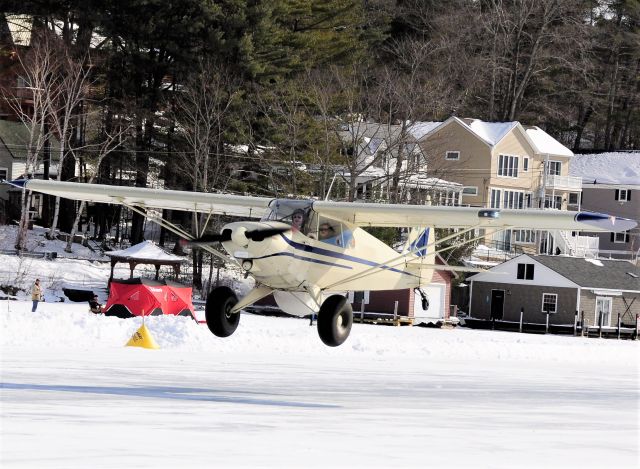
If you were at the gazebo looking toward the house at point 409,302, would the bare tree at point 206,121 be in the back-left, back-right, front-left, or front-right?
front-left

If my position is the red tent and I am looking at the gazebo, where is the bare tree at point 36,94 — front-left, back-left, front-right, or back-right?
front-left

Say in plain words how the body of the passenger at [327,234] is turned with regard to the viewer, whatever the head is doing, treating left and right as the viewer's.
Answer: facing the viewer and to the left of the viewer

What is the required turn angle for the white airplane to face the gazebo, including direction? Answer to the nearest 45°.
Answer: approximately 135° to its right

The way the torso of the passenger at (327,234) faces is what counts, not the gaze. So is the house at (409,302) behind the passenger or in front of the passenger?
behind

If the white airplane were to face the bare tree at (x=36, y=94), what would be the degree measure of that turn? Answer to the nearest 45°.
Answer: approximately 90° to its right

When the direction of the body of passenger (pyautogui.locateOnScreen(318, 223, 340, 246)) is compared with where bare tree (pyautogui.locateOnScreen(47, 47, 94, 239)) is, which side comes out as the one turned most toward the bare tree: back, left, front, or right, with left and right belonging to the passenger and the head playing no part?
right

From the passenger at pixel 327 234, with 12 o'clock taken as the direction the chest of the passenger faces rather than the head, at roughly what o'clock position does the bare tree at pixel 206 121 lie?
The bare tree is roughly at 4 o'clock from the passenger.

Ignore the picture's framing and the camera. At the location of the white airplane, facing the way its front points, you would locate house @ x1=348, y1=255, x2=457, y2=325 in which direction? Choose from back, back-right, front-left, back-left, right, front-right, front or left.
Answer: back-right
